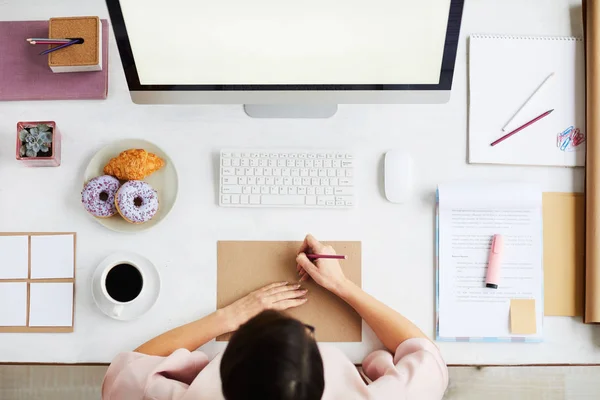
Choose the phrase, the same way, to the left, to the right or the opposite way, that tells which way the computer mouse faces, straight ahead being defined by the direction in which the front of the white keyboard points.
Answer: the opposite way

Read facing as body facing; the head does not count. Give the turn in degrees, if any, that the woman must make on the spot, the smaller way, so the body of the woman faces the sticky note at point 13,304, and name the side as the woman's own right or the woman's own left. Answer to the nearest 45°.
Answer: approximately 90° to the woman's own left

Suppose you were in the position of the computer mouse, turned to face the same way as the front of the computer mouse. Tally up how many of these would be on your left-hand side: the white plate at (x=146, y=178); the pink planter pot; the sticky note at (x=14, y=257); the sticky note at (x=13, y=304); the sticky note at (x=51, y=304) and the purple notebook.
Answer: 6

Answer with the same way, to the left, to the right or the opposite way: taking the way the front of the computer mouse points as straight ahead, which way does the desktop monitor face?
the opposite way

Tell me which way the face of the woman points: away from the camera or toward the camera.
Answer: away from the camera

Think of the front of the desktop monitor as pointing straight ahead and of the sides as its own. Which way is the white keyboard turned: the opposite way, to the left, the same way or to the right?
the same way

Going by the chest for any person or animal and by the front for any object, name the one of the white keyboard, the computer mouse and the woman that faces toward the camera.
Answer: the white keyboard

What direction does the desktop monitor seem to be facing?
toward the camera

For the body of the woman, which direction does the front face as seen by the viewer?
away from the camera

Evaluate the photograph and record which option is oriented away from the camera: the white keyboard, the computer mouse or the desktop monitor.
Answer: the computer mouse

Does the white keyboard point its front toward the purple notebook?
no

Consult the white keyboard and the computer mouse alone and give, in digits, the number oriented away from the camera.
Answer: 1

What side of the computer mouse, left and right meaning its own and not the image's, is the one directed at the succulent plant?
left

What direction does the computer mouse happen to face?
away from the camera

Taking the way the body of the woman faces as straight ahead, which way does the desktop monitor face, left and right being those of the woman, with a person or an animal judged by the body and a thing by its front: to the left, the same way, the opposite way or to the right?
the opposite way

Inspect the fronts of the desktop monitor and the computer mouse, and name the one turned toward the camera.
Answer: the desktop monitor

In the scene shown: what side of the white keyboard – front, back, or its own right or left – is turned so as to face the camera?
front
